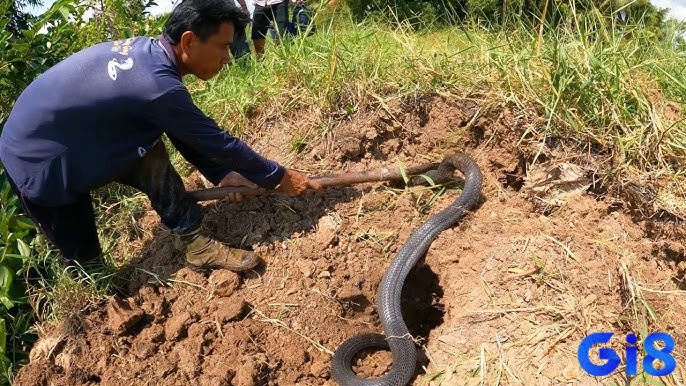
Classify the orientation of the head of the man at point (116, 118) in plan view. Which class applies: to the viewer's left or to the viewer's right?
to the viewer's right

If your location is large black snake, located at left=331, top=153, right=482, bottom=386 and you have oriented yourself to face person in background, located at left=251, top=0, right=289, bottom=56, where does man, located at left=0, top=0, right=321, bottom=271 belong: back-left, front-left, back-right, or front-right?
front-left

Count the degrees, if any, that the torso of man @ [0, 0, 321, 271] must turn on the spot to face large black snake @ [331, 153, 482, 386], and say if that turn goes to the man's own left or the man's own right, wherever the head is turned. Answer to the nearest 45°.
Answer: approximately 45° to the man's own right

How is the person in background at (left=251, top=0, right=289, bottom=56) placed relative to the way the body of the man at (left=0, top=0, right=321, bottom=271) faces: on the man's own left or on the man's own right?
on the man's own left

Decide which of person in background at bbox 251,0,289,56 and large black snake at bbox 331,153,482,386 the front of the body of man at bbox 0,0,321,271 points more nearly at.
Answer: the large black snake

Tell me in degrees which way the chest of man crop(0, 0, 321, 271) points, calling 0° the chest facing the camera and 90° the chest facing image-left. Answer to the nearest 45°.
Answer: approximately 270°

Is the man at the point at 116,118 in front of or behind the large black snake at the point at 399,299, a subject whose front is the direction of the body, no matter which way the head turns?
in front

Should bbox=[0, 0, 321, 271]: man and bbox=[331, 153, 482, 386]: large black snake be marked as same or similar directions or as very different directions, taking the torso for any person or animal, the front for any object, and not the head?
very different directions
